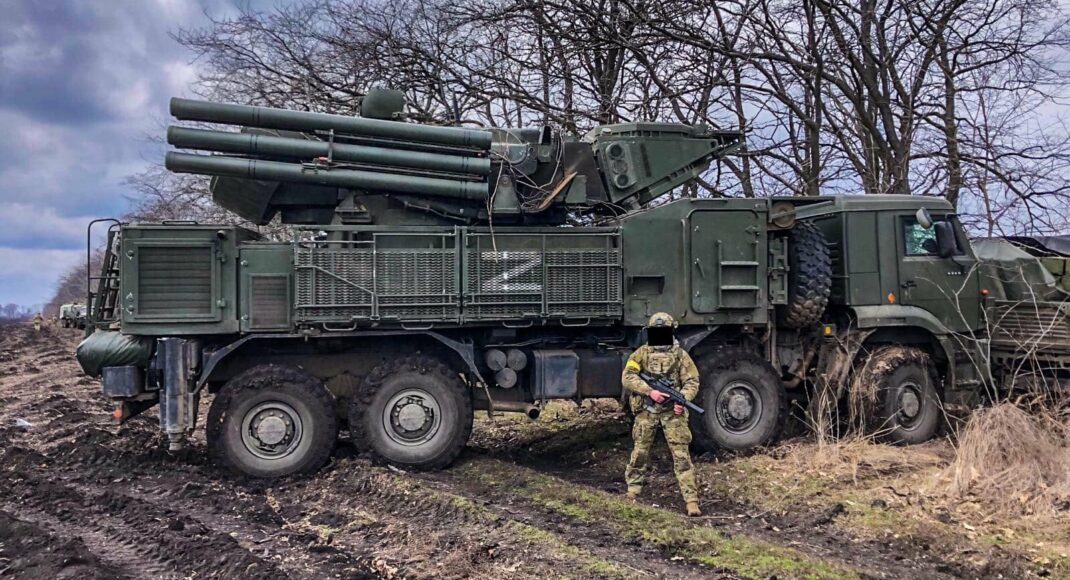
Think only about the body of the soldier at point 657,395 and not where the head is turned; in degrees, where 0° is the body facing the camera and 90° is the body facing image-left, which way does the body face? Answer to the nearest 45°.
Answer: approximately 0°

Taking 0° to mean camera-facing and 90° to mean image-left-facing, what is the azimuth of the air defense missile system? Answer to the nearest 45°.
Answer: approximately 270°

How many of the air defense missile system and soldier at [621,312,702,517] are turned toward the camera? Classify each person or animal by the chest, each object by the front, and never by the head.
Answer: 1

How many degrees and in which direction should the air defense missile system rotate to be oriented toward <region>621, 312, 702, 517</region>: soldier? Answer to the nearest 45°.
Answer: approximately 45° to its right

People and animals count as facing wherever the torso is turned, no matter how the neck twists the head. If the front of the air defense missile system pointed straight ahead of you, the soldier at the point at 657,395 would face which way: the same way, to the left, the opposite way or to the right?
to the right
